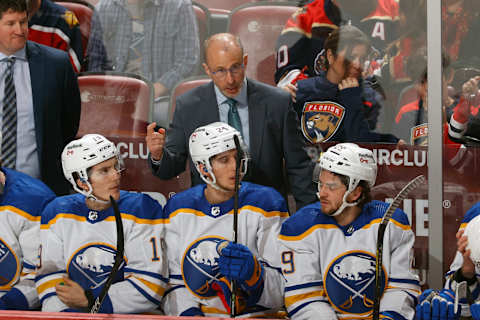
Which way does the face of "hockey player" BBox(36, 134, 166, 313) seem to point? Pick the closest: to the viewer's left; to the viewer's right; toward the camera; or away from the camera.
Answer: to the viewer's right

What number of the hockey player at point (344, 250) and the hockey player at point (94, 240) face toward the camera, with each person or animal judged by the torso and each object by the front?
2

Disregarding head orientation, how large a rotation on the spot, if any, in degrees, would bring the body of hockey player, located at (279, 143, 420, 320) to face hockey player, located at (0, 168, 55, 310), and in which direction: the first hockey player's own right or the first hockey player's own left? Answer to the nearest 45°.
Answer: approximately 90° to the first hockey player's own right

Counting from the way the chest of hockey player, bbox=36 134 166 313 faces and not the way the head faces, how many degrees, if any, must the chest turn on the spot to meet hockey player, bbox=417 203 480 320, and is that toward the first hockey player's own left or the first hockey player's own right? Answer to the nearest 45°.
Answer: approximately 45° to the first hockey player's own left

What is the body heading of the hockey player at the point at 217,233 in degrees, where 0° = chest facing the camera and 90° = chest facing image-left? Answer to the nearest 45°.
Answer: approximately 0°

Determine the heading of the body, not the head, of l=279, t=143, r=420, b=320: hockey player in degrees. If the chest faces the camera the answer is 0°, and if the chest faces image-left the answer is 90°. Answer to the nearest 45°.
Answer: approximately 0°

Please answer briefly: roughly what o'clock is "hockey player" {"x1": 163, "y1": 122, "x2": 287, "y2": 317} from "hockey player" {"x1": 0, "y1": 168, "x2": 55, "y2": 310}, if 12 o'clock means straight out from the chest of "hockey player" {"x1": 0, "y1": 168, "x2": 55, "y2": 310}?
"hockey player" {"x1": 163, "y1": 122, "x2": 287, "y2": 317} is roughly at 10 o'clock from "hockey player" {"x1": 0, "y1": 168, "x2": 55, "y2": 310}.
